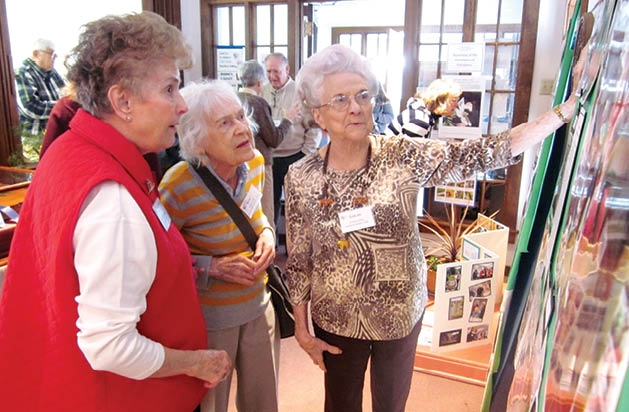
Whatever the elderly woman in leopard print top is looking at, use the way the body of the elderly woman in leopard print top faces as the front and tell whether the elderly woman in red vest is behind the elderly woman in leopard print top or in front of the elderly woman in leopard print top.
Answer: in front

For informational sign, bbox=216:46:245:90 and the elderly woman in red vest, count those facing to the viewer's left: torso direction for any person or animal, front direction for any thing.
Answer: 0

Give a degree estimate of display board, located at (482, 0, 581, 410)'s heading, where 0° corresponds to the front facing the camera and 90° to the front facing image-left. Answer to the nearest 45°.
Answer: approximately 90°

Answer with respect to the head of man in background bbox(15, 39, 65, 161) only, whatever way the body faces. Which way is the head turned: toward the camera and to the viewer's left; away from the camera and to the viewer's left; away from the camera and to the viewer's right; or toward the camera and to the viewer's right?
toward the camera and to the viewer's right

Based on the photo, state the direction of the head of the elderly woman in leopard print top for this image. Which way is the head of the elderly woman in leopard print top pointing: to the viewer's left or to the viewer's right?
to the viewer's right

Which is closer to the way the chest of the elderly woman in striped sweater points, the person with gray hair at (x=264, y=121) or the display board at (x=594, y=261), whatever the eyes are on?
the display board

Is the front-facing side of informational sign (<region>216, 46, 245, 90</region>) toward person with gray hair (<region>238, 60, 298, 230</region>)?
yes

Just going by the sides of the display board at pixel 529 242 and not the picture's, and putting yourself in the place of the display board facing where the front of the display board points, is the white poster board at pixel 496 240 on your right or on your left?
on your right

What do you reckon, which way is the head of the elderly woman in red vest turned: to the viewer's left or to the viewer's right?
to the viewer's right

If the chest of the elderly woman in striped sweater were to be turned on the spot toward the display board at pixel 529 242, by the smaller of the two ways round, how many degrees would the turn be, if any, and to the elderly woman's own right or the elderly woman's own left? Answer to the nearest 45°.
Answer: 0° — they already face it
